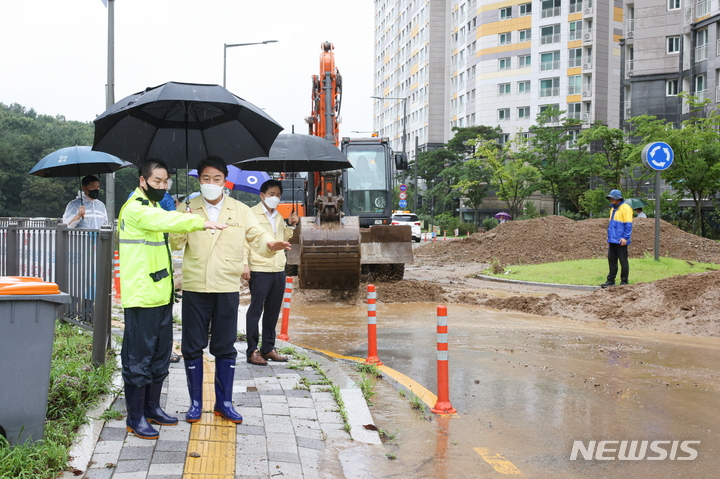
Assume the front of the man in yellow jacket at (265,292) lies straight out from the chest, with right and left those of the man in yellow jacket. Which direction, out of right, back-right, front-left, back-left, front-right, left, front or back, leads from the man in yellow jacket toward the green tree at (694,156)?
left

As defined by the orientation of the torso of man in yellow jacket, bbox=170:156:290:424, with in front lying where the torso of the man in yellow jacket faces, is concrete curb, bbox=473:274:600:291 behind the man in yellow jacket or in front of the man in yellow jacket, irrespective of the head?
behind

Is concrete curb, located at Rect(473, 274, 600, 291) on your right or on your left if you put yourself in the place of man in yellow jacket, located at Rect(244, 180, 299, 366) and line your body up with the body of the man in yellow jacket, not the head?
on your left

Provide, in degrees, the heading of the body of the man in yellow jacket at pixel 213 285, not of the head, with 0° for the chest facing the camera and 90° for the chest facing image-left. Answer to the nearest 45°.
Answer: approximately 0°

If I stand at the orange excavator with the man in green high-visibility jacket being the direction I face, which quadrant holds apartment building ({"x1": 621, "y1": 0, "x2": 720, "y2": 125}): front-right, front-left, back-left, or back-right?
back-left

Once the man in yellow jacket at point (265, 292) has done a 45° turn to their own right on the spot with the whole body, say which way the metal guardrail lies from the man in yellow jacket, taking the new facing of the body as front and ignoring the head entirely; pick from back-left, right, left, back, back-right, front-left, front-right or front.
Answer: right

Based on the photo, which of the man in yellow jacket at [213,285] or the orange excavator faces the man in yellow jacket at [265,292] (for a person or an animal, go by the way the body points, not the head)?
the orange excavator

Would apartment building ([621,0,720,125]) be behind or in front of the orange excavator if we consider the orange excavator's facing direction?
behind

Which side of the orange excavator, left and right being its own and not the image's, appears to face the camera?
front

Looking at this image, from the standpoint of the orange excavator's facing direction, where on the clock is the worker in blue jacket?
The worker in blue jacket is roughly at 9 o'clock from the orange excavator.

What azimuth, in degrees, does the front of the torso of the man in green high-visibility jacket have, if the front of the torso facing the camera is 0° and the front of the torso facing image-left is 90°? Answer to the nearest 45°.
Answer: approximately 270°

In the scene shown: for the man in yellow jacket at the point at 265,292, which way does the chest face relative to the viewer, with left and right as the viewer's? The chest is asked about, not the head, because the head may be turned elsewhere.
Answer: facing the viewer and to the right of the viewer

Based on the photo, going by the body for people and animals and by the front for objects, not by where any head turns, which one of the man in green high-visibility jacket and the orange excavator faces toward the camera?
the orange excavator
